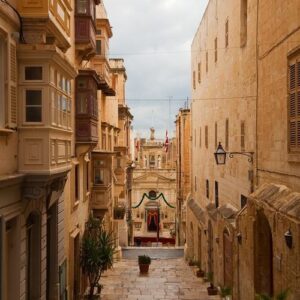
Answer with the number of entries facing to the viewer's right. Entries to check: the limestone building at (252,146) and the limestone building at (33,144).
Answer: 1

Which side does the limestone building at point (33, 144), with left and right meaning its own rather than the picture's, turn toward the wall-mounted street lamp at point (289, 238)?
front

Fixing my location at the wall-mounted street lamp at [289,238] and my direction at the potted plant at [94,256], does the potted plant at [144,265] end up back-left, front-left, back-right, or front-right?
front-right

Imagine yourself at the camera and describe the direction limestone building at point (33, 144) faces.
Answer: facing to the right of the viewer

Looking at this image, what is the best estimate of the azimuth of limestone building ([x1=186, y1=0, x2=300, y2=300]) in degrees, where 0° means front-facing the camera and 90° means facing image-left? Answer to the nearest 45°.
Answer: approximately 90°
